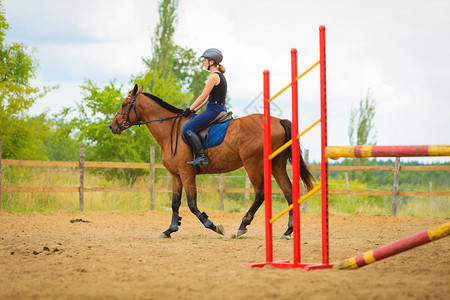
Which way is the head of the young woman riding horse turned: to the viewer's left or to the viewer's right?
to the viewer's left

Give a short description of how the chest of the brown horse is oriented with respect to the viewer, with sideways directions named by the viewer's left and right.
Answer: facing to the left of the viewer

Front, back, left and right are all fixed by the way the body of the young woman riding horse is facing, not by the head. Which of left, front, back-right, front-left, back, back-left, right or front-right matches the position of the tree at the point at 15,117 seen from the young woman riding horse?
front-right

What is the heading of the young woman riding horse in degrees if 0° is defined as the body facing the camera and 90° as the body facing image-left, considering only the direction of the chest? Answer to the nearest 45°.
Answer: approximately 90°
